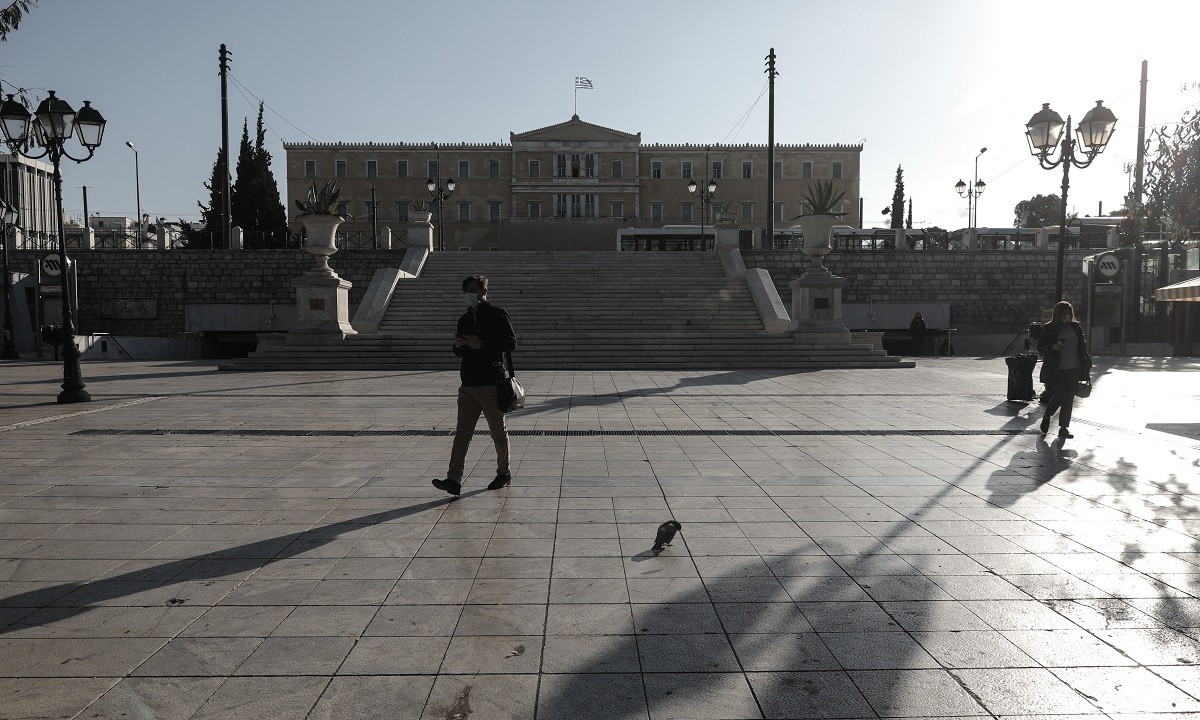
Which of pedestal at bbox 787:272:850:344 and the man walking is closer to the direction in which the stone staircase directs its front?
the man walking

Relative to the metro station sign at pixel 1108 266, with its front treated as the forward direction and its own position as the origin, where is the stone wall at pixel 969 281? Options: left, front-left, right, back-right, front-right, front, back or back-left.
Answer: back-right

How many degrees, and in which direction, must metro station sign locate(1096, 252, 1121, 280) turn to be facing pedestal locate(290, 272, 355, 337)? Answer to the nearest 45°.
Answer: approximately 45° to its right

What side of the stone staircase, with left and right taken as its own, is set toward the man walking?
front

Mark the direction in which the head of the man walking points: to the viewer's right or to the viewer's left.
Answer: to the viewer's left

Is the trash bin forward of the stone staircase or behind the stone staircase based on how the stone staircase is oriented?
forward

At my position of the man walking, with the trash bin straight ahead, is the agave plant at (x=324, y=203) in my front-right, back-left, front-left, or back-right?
front-left

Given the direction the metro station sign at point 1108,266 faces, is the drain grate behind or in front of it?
in front

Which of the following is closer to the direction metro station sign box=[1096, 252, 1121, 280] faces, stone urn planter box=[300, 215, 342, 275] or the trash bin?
the trash bin

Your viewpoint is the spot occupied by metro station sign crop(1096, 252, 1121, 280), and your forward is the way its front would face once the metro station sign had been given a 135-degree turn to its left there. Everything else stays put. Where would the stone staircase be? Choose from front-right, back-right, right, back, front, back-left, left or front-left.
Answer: back

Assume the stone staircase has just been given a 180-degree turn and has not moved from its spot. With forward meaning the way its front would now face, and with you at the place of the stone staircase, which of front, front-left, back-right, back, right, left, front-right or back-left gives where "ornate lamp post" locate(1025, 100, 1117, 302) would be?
back-right

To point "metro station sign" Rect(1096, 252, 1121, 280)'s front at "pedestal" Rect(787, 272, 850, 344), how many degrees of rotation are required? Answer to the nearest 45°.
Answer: approximately 45° to its right

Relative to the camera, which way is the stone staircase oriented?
toward the camera

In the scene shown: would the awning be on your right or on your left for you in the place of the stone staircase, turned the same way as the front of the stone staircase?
on your left
